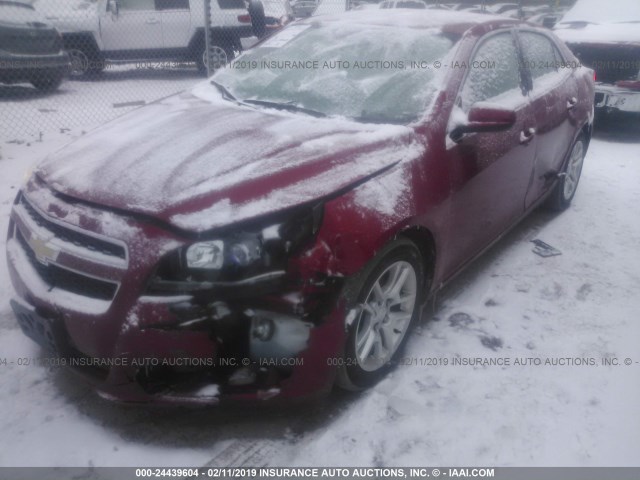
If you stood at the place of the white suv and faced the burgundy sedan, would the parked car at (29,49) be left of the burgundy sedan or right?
right

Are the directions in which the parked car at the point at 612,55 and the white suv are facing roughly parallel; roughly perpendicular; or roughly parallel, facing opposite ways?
roughly perpendicular

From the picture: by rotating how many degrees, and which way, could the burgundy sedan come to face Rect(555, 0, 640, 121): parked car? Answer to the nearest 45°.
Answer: approximately 180°

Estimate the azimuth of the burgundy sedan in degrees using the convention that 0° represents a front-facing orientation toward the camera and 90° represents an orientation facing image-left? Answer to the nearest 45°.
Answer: approximately 45°

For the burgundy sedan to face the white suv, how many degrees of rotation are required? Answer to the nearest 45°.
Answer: approximately 135° to its right

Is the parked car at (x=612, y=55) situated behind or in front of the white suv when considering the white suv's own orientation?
behind

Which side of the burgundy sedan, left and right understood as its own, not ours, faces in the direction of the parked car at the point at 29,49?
right
